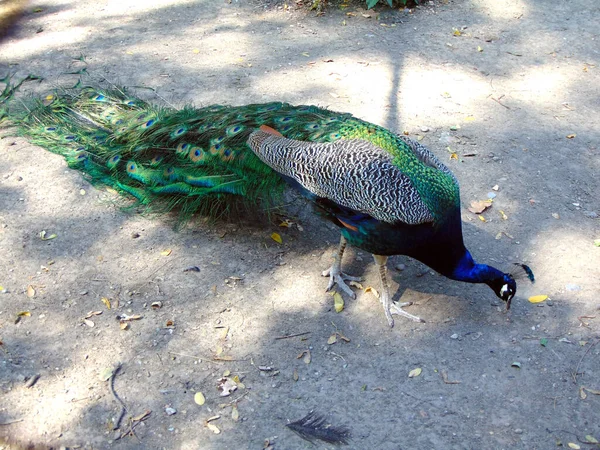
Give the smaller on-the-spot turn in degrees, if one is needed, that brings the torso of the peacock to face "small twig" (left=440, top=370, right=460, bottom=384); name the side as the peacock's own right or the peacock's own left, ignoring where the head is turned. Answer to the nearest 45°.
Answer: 0° — it already faces it

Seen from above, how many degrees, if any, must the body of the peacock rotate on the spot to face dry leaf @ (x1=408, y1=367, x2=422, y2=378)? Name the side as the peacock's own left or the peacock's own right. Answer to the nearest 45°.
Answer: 0° — it already faces it

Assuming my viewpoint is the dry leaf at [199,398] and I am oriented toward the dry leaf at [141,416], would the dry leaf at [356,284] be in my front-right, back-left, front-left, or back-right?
back-right

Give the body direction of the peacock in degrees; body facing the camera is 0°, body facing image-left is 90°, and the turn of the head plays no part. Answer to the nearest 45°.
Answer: approximately 315°
